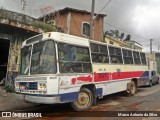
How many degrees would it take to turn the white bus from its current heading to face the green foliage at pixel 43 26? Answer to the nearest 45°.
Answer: approximately 135° to its right

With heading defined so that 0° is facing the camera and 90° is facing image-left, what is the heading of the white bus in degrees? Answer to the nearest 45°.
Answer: approximately 45°

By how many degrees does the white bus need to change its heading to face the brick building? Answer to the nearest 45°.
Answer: approximately 135° to its right
